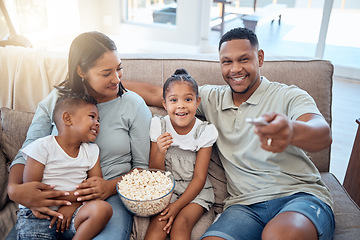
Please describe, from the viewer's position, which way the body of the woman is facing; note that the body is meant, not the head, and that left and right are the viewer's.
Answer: facing the viewer

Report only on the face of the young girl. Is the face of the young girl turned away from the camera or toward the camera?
toward the camera

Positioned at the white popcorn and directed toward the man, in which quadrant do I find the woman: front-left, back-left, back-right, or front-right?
back-left

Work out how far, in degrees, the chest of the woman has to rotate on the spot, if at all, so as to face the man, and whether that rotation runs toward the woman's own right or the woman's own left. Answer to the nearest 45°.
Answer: approximately 45° to the woman's own left

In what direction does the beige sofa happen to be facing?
toward the camera

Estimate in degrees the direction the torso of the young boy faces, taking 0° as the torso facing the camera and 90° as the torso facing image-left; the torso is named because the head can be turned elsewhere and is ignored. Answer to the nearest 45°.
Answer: approximately 315°

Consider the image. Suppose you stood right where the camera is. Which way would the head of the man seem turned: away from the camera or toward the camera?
toward the camera
